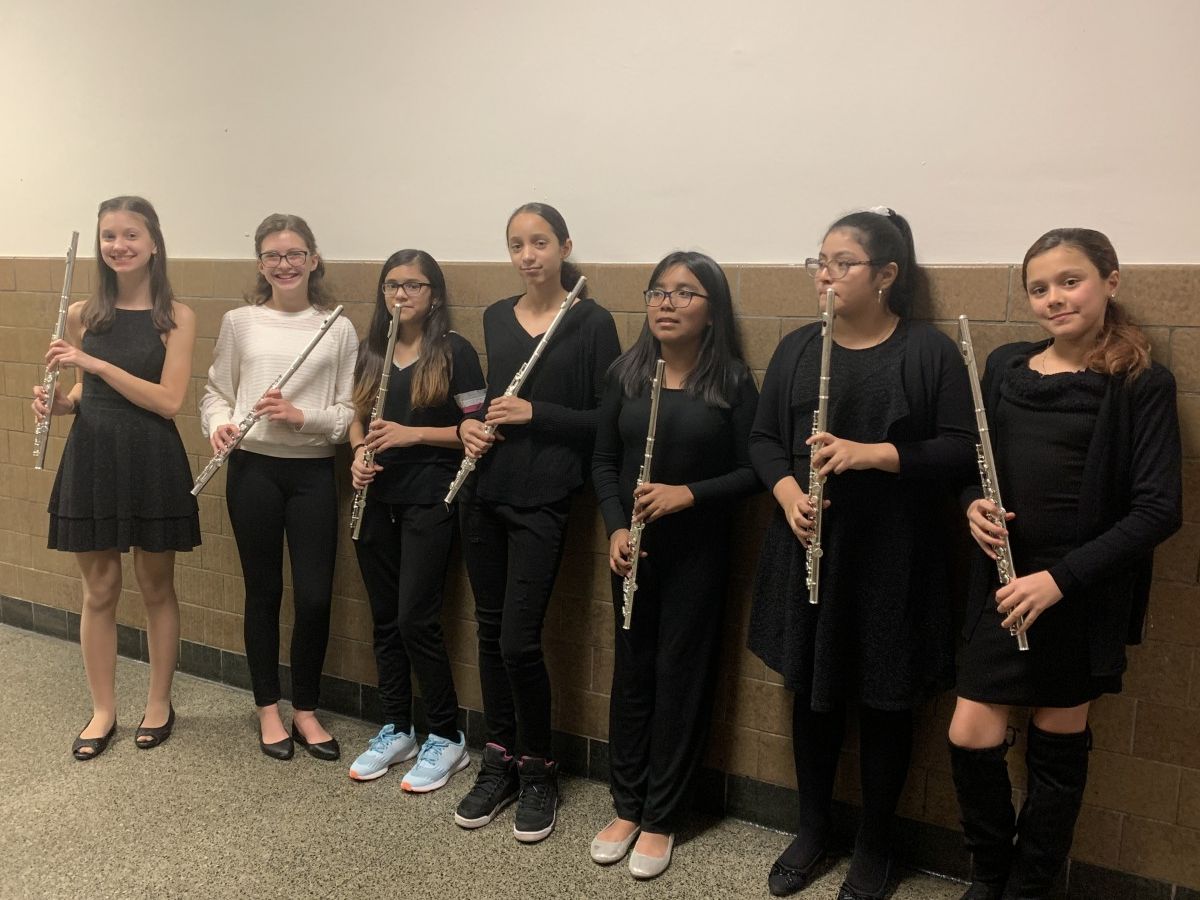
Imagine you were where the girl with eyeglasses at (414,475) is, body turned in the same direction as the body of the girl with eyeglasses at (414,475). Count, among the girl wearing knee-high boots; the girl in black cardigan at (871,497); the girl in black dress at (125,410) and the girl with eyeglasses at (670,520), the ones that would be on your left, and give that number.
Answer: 3

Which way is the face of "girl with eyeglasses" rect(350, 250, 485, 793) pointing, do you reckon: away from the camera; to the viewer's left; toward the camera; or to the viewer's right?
toward the camera

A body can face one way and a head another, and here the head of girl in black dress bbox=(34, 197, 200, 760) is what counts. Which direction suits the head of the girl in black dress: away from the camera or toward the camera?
toward the camera

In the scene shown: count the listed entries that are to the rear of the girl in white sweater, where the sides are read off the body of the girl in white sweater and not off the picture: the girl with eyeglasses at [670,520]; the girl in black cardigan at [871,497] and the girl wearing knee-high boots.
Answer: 0

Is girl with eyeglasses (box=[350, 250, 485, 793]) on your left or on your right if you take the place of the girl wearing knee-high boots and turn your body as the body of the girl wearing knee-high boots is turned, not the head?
on your right

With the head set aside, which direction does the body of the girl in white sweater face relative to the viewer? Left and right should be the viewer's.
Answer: facing the viewer

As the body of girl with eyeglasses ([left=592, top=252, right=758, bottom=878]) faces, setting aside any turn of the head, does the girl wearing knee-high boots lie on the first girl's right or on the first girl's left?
on the first girl's left

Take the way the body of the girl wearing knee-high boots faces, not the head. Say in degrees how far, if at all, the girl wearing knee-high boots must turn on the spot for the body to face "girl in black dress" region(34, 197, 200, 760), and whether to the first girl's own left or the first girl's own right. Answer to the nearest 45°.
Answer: approximately 45° to the first girl's own right

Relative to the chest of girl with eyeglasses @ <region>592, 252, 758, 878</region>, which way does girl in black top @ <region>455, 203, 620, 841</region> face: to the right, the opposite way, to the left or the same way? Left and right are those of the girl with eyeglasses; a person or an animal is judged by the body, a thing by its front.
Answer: the same way

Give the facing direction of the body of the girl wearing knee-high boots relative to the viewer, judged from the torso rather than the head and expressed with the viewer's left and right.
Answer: facing the viewer and to the left of the viewer

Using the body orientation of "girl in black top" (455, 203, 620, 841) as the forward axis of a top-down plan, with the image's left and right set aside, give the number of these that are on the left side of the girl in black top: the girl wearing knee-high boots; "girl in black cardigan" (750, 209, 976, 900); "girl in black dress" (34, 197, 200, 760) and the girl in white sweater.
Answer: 2

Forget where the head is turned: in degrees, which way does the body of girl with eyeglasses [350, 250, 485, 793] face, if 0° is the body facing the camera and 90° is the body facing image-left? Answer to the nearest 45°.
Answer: approximately 45°

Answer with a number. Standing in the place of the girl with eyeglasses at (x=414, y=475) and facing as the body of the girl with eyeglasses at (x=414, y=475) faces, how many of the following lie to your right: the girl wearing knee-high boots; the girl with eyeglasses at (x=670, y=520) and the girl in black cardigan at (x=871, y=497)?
0

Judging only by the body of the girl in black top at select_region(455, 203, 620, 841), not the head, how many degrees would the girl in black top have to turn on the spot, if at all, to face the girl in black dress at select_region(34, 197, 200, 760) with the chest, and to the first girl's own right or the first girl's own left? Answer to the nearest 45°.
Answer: approximately 45° to the first girl's own right

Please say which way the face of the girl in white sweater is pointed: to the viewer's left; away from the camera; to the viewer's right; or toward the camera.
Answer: toward the camera

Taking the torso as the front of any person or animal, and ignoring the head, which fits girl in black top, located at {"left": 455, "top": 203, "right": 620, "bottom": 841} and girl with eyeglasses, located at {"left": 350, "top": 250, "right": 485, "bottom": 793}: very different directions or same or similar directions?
same or similar directions
